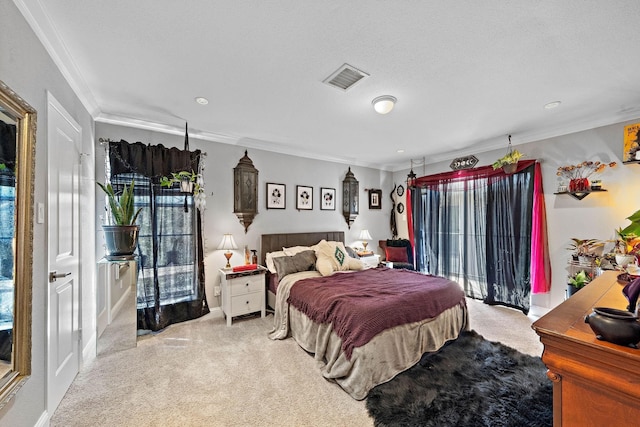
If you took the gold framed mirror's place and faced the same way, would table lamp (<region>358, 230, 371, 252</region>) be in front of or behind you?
in front

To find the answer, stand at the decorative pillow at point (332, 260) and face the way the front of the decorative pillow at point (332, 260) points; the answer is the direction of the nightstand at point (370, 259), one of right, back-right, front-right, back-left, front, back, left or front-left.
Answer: left

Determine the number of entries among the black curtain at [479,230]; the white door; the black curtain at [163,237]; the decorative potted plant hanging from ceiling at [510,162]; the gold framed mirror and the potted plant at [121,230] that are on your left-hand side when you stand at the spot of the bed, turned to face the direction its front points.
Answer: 2

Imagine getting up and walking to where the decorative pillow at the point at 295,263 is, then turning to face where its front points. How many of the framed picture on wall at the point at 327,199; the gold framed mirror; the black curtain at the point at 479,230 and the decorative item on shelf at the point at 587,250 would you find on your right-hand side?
1

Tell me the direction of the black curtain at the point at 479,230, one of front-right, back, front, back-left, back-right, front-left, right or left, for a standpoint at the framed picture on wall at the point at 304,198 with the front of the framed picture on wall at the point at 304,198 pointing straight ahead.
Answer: front-left

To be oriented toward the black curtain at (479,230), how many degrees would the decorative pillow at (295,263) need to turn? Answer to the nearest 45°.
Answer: approximately 45° to its left

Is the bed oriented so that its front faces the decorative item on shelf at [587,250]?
no

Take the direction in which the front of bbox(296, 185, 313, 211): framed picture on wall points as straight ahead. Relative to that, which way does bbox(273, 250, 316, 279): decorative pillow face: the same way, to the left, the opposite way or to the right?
the same way

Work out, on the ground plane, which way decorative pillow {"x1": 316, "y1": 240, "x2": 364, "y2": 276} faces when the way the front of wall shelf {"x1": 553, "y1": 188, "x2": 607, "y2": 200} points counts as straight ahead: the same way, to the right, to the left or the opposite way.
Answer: to the left

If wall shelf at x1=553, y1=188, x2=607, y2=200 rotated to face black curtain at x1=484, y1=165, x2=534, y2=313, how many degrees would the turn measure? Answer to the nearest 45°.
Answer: approximately 90° to its right

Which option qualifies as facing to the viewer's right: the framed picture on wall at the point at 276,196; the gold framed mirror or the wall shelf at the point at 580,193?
the gold framed mirror

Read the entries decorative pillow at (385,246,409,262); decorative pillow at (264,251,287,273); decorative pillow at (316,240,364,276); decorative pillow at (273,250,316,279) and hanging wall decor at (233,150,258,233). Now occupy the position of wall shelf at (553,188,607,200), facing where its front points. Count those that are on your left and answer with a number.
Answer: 0

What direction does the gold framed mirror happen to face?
to the viewer's right

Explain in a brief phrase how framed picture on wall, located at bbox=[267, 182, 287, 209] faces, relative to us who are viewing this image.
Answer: facing the viewer

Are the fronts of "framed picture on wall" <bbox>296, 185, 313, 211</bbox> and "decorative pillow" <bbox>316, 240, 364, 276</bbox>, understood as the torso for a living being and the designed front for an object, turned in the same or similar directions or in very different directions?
same or similar directions

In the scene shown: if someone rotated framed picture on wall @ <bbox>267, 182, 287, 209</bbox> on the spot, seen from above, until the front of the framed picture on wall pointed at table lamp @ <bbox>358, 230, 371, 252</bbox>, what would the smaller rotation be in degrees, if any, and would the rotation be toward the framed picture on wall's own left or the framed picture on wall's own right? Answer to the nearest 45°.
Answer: approximately 90° to the framed picture on wall's own left

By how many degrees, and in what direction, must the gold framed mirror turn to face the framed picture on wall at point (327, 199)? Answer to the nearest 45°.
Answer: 0° — it already faces it

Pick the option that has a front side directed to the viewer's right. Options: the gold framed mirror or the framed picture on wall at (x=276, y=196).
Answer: the gold framed mirror
